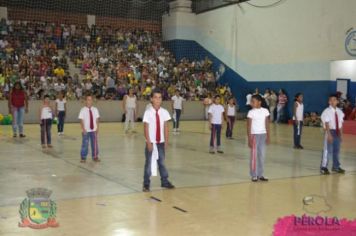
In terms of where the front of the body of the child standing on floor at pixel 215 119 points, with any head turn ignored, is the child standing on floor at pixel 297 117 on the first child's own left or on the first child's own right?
on the first child's own left

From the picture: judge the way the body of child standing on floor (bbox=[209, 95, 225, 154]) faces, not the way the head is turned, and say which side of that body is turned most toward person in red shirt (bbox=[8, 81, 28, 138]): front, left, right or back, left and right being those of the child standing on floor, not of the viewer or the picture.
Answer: right

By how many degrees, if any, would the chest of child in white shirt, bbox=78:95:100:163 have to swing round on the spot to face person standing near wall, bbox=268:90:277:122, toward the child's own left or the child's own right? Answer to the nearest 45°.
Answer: approximately 135° to the child's own left

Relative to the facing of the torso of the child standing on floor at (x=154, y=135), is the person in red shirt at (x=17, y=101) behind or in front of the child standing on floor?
behind

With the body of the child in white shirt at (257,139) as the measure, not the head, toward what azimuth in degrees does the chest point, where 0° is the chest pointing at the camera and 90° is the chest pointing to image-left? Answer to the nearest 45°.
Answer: approximately 315°

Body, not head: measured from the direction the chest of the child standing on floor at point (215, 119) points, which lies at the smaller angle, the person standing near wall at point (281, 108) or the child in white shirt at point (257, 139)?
the child in white shirt

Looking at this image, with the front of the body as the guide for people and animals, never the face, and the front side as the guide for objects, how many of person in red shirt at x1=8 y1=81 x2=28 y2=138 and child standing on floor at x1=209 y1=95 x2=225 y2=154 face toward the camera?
2

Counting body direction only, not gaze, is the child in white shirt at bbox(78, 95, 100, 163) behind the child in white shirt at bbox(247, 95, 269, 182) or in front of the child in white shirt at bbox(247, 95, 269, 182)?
behind

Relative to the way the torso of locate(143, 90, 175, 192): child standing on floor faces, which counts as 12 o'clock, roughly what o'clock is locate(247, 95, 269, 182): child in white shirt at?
The child in white shirt is roughly at 8 o'clock from the child standing on floor.

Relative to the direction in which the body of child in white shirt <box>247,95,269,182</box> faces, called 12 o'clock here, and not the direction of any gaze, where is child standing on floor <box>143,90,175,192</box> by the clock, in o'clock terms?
The child standing on floor is roughly at 3 o'clock from the child in white shirt.

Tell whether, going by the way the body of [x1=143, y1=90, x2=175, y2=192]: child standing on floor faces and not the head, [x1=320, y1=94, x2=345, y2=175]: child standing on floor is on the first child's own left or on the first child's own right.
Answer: on the first child's own left

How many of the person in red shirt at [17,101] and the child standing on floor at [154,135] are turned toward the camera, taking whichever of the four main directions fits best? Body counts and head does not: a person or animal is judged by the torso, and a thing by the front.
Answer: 2
